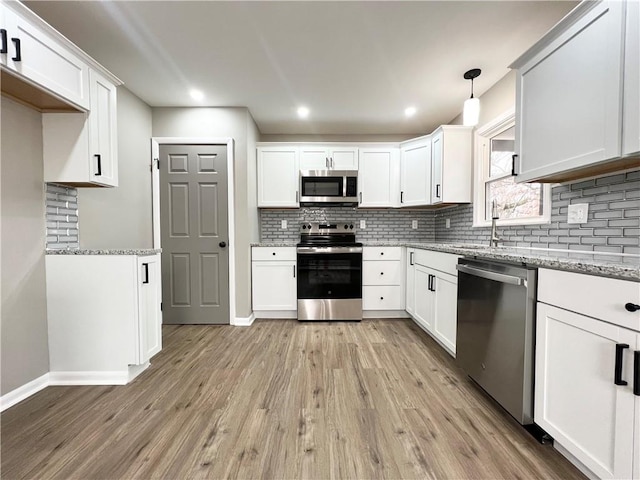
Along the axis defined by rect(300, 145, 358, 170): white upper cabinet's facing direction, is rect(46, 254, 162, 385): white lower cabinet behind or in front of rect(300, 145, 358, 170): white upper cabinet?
in front

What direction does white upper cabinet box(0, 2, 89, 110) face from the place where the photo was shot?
facing the viewer and to the right of the viewer

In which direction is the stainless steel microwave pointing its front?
toward the camera

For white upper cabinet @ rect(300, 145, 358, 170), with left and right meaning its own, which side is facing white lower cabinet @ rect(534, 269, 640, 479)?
front

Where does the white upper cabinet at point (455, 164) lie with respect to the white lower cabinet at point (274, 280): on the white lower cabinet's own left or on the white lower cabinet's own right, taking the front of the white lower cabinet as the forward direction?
on the white lower cabinet's own left

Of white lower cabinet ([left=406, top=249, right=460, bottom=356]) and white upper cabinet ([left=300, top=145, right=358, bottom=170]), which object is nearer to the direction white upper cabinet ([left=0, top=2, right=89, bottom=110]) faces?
the white lower cabinet

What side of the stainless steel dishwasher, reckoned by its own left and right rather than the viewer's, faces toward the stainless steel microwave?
right

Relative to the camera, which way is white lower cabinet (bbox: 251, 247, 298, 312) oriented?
toward the camera

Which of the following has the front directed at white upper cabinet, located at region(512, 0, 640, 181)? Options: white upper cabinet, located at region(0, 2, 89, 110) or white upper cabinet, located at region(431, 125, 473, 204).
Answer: white upper cabinet, located at region(0, 2, 89, 110)

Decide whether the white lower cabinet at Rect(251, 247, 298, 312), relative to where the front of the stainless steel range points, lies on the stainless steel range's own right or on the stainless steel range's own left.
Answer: on the stainless steel range's own right

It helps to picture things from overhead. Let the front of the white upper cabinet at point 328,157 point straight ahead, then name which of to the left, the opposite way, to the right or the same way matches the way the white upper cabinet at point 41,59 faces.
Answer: to the left
